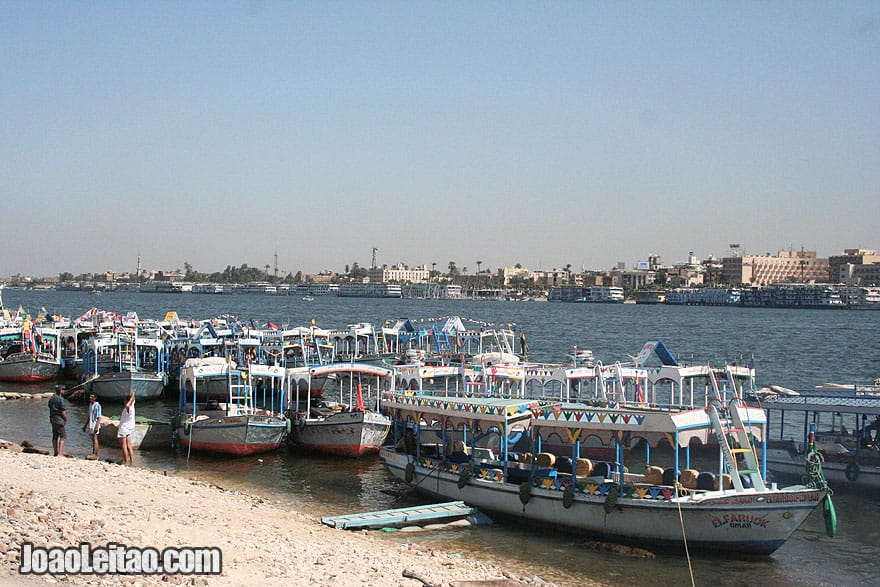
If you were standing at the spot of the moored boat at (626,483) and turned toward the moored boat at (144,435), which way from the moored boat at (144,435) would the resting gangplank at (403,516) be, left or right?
left

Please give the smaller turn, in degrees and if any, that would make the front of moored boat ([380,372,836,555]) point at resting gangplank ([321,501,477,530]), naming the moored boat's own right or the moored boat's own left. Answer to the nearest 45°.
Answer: approximately 135° to the moored boat's own right

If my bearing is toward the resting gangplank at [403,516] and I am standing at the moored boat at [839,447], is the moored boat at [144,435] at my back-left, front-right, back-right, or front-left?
front-right

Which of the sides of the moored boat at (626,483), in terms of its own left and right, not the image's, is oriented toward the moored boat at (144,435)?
back
